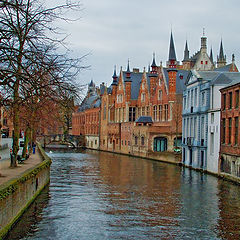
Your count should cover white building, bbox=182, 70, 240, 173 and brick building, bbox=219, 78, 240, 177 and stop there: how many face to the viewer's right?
0

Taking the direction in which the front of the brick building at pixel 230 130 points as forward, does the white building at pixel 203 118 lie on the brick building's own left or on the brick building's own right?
on the brick building's own right

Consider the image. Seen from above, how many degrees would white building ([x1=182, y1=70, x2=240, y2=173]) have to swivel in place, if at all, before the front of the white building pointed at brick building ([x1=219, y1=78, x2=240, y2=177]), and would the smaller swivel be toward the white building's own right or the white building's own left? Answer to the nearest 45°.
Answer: approximately 45° to the white building's own left

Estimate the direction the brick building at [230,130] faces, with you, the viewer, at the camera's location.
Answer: facing the viewer and to the left of the viewer
